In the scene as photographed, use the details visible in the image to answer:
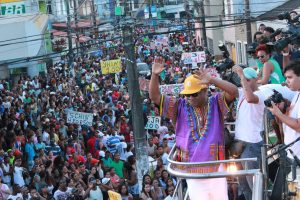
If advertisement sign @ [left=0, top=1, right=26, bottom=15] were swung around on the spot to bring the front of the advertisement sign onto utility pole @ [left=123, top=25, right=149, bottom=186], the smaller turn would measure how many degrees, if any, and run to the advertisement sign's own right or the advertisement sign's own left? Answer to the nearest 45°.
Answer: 0° — it already faces it

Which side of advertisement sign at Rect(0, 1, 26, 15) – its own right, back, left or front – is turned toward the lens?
front

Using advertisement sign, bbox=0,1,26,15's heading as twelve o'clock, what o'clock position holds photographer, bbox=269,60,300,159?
The photographer is roughly at 12 o'clock from the advertisement sign.
